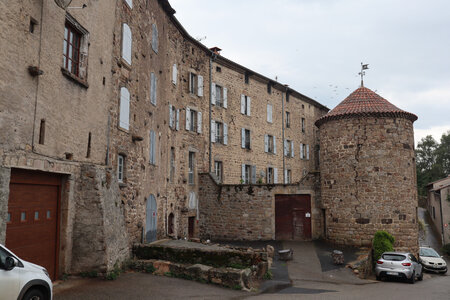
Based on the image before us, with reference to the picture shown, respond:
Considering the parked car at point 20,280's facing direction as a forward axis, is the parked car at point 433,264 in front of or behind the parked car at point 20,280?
in front

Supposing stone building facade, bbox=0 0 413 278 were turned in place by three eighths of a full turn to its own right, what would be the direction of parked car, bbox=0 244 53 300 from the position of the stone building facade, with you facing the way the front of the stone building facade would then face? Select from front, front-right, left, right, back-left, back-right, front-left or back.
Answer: left

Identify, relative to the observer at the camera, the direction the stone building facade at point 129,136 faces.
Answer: facing the viewer and to the right of the viewer

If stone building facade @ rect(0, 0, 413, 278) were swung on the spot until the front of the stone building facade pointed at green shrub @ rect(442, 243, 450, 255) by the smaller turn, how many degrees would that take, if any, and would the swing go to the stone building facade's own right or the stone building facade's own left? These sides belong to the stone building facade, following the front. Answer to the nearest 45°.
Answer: approximately 90° to the stone building facade's own left

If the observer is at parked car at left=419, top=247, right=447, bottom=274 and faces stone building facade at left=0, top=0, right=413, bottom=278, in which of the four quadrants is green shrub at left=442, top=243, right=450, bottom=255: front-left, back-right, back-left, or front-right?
back-right
